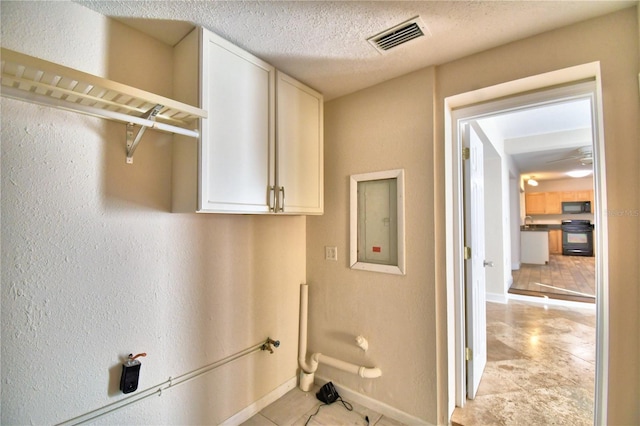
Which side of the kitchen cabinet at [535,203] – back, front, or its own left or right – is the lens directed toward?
front

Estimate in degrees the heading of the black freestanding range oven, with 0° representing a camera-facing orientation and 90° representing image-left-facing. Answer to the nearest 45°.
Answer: approximately 0°

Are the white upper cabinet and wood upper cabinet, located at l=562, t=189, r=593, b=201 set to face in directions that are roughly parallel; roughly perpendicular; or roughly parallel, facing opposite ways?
roughly perpendicular

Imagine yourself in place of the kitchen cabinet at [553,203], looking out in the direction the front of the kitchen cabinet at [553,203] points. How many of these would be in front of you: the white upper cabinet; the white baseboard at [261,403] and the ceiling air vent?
3

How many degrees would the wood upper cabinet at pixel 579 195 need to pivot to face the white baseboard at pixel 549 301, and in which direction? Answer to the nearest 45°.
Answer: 0° — it already faces it

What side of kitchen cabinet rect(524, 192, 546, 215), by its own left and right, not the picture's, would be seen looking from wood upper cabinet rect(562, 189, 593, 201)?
left

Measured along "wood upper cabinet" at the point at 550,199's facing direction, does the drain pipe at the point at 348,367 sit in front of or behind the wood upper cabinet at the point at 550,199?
in front

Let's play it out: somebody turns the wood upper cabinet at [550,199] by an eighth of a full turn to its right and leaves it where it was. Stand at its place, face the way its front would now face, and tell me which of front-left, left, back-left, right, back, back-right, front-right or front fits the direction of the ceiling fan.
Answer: front-left

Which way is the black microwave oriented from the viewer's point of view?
toward the camera

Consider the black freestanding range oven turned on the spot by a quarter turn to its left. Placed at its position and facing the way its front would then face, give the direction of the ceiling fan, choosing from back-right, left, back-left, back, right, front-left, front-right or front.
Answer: right

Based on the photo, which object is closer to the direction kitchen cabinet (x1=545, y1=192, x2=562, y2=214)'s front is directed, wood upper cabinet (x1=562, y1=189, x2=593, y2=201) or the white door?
the white door
